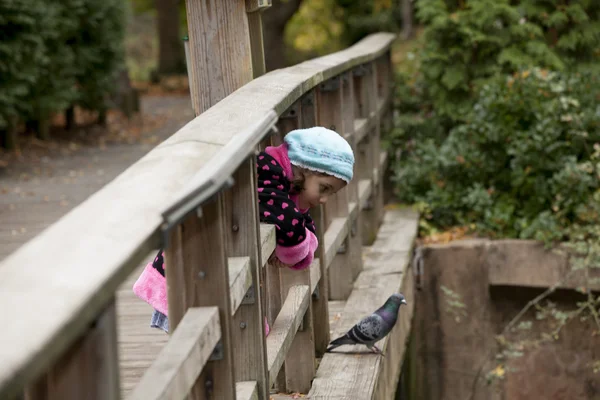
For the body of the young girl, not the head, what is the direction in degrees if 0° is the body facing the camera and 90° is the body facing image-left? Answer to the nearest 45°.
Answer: approximately 270°

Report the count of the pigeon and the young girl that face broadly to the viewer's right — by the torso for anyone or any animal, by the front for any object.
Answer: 2

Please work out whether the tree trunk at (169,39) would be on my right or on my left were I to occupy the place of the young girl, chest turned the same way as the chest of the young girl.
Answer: on my left

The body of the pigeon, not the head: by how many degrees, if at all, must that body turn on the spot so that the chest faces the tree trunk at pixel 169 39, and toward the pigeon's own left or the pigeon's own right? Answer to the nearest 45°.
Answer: approximately 90° to the pigeon's own left

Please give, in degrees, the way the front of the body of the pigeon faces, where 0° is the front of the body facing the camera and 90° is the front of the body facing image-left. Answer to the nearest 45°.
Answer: approximately 270°

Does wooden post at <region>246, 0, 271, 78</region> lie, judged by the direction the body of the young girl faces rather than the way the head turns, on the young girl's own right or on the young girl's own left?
on the young girl's own left

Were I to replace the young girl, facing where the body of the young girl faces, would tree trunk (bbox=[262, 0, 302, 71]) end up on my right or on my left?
on my left
